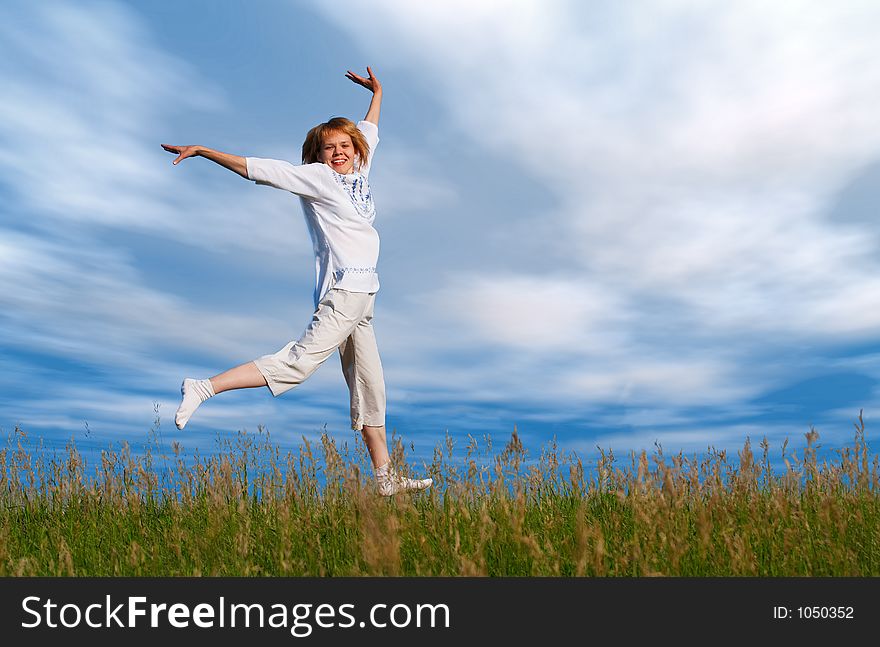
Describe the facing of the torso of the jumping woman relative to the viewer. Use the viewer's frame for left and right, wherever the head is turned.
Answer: facing the viewer and to the right of the viewer

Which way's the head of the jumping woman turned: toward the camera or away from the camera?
toward the camera
